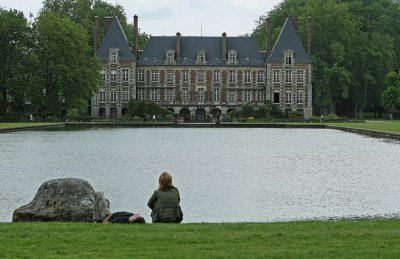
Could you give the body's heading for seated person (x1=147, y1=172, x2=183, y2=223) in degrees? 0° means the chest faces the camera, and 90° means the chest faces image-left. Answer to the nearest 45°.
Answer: approximately 180°

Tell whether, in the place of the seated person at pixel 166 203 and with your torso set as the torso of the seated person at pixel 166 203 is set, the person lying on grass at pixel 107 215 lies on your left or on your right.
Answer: on your left

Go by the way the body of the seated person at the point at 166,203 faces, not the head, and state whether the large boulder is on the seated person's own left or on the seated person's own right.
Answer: on the seated person's own left

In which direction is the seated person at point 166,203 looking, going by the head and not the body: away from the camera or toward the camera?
away from the camera
